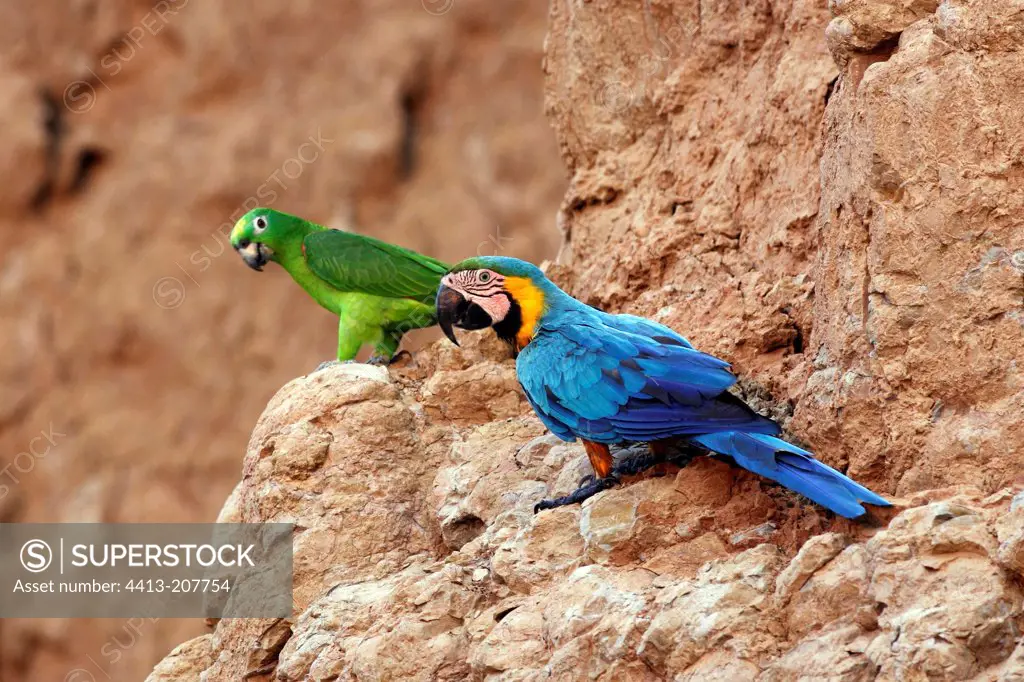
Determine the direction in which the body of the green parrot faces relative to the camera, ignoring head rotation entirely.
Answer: to the viewer's left

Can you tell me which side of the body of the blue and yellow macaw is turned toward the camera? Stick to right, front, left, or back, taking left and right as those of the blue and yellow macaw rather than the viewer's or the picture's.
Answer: left

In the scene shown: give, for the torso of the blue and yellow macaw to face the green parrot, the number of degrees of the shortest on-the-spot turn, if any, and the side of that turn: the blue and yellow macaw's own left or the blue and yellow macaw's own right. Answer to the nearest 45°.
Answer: approximately 45° to the blue and yellow macaw's own right

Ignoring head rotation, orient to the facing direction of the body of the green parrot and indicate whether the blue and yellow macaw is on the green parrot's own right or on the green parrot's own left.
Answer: on the green parrot's own left

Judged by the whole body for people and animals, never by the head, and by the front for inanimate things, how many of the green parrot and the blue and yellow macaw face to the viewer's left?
2
